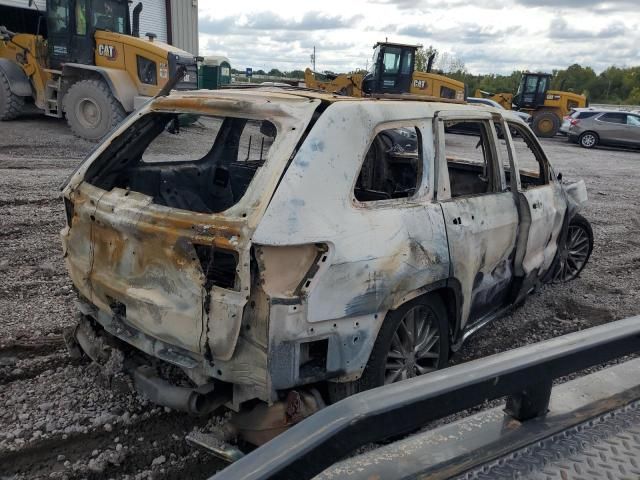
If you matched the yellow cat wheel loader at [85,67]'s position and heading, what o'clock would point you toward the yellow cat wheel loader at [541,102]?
the yellow cat wheel loader at [541,102] is roughly at 4 o'clock from the yellow cat wheel loader at [85,67].

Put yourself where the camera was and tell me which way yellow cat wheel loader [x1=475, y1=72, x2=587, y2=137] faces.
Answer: facing to the left of the viewer

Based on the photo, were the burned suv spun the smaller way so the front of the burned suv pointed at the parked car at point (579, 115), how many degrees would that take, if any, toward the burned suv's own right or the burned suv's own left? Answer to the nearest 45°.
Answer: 0° — it already faces it

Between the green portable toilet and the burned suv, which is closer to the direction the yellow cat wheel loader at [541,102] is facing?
the green portable toilet

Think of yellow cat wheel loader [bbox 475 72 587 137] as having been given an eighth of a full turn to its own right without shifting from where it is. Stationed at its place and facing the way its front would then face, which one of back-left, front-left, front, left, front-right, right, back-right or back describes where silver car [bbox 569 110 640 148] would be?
back

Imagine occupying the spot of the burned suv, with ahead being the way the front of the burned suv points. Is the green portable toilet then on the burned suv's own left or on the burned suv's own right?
on the burned suv's own left

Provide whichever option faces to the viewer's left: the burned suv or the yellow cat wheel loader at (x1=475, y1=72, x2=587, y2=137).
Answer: the yellow cat wheel loader

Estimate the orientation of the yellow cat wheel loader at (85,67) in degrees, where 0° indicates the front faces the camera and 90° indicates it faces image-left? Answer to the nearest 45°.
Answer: approximately 135°

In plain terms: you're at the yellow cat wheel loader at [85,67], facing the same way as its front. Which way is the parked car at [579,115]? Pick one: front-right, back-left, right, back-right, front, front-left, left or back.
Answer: back-right

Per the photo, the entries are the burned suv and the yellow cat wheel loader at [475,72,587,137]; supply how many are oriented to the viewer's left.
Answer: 1

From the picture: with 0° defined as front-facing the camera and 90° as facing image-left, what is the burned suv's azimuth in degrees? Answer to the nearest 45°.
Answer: approximately 225°
